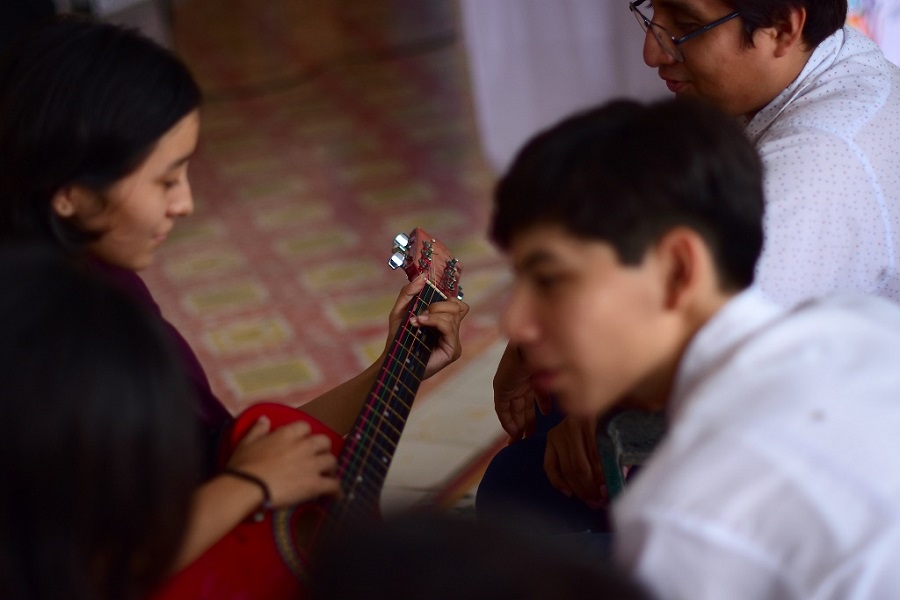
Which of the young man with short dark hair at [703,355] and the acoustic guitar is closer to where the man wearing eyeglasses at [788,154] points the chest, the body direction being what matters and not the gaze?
the acoustic guitar

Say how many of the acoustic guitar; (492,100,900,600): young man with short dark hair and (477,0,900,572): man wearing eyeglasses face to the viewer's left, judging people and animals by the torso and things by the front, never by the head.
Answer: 2

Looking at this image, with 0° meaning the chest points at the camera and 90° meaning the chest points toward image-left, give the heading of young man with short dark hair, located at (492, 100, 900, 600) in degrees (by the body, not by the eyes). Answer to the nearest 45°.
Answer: approximately 90°

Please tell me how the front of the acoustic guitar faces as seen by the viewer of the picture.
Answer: facing the viewer and to the right of the viewer

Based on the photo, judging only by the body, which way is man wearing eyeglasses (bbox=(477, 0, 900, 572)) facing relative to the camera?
to the viewer's left

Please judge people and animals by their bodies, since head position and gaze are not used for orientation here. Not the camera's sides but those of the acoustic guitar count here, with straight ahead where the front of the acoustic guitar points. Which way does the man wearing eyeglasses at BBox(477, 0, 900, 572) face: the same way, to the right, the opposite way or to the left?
the opposite way

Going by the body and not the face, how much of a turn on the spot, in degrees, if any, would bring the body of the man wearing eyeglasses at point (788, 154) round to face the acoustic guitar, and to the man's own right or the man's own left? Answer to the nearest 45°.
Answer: approximately 45° to the man's own left

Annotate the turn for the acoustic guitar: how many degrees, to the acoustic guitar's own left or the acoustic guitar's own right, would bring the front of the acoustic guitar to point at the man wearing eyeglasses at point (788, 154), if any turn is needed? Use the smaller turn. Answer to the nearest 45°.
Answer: approximately 45° to the acoustic guitar's own left

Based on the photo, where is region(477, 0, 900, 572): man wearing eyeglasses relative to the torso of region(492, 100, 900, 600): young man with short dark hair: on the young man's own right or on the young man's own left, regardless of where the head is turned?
on the young man's own right
